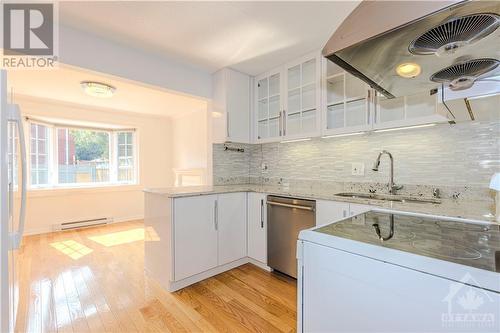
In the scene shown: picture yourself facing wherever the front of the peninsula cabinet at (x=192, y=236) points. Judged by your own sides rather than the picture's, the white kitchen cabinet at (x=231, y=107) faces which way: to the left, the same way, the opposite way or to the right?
the same way

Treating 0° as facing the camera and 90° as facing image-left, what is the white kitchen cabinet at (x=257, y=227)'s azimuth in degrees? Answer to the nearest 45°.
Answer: approximately 45°

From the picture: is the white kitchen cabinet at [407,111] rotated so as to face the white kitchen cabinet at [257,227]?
no

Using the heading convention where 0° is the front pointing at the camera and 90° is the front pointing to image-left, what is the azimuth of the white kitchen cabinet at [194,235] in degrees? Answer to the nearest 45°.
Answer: approximately 315°

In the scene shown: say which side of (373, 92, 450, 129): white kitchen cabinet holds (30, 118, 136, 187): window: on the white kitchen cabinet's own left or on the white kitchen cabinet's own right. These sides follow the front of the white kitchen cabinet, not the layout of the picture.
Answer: on the white kitchen cabinet's own right

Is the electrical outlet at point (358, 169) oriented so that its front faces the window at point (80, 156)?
no

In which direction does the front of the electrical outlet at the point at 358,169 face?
toward the camera

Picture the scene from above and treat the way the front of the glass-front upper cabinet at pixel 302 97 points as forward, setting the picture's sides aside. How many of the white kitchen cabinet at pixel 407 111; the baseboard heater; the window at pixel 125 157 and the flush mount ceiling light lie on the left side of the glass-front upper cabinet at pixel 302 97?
1

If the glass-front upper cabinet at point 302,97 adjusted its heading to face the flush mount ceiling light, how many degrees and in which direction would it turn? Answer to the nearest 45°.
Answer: approximately 45° to its right

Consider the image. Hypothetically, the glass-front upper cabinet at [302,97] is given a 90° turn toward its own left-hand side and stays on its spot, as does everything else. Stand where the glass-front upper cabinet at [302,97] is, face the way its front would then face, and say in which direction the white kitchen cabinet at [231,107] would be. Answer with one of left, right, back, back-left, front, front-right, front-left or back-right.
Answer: back-right

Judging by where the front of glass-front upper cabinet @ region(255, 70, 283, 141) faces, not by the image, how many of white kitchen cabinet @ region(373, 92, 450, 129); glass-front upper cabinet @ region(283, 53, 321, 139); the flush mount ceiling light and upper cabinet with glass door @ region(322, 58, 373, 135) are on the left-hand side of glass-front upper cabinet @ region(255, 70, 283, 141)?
3

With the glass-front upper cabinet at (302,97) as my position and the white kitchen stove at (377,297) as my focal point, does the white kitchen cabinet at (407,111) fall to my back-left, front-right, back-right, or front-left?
front-left

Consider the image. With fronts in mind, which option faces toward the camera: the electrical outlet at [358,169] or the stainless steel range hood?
the electrical outlet
